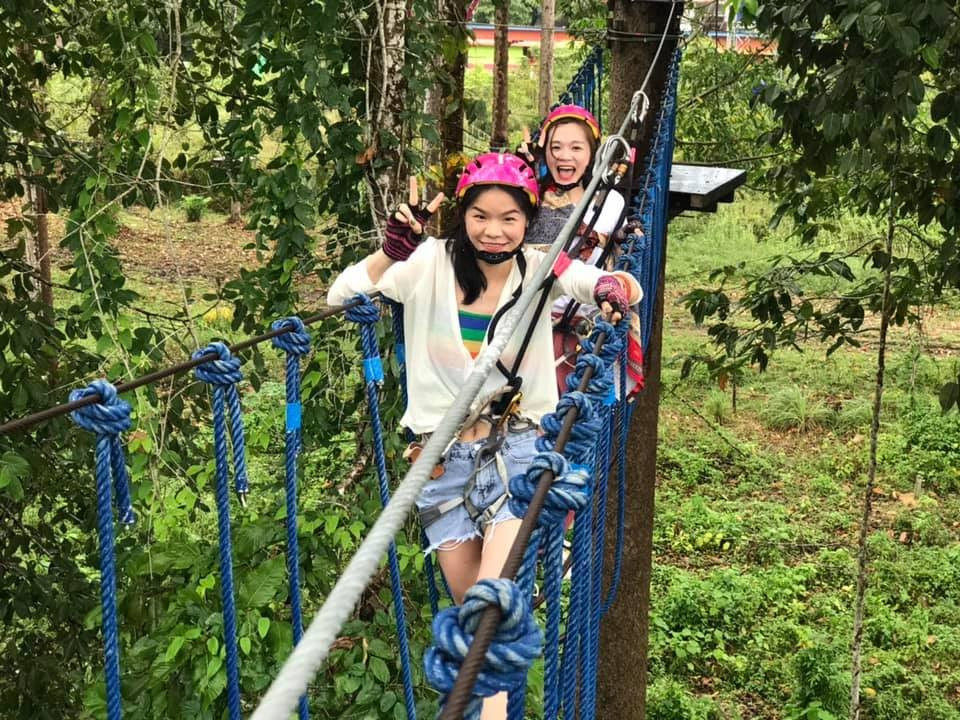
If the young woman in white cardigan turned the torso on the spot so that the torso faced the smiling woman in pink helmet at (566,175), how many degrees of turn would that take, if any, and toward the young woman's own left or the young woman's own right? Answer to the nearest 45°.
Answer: approximately 180°

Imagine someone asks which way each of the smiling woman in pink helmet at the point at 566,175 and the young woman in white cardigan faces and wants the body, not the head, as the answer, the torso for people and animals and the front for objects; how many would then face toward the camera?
2

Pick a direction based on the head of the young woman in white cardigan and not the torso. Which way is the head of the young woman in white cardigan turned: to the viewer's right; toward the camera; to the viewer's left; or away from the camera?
toward the camera

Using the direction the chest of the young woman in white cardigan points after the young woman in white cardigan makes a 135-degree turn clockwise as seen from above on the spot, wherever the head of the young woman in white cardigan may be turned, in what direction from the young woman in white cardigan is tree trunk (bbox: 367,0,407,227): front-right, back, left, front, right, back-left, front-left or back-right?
front-right

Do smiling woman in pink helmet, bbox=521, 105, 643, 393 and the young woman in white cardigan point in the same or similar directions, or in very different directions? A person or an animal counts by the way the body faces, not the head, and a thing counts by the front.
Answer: same or similar directions

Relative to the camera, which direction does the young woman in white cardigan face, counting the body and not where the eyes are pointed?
toward the camera

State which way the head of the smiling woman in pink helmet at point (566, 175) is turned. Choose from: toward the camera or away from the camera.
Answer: toward the camera

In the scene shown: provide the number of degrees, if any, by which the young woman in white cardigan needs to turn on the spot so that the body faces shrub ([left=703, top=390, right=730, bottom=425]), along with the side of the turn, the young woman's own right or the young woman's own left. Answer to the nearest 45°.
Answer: approximately 180°

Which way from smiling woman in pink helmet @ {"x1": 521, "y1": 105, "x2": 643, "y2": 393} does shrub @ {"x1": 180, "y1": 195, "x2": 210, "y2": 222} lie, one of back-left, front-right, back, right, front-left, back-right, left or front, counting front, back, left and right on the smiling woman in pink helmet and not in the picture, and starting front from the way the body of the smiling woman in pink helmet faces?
back-right

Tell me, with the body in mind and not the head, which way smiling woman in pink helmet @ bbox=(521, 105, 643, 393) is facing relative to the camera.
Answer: toward the camera
